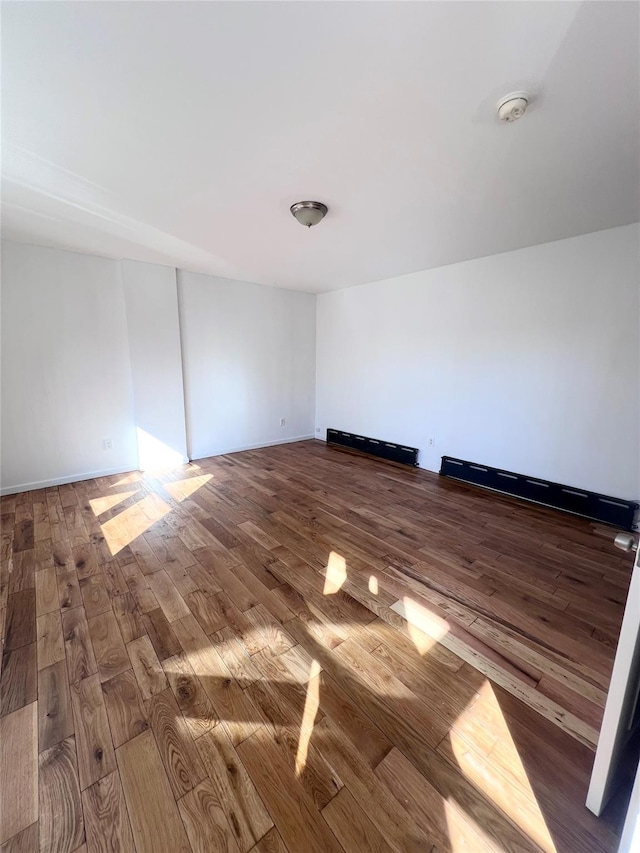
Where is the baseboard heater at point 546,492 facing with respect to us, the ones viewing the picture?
facing the viewer and to the left of the viewer

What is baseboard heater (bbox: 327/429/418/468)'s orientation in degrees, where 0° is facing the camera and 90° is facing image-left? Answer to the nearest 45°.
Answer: approximately 45°

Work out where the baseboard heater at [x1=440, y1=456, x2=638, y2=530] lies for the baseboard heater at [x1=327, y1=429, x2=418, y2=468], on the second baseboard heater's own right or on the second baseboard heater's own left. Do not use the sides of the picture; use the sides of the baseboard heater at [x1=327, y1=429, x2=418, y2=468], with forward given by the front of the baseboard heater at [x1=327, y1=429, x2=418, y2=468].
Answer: on the second baseboard heater's own left

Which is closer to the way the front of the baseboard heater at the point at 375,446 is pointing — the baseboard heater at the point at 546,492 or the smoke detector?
the smoke detector

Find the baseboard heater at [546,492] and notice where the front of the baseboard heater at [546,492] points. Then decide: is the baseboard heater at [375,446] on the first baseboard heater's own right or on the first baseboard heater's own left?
on the first baseboard heater's own right

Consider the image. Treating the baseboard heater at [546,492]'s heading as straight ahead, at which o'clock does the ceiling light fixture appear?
The ceiling light fixture is roughly at 12 o'clock from the baseboard heater.

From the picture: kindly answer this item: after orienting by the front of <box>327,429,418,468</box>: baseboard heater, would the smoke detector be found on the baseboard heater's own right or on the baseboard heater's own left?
on the baseboard heater's own left
